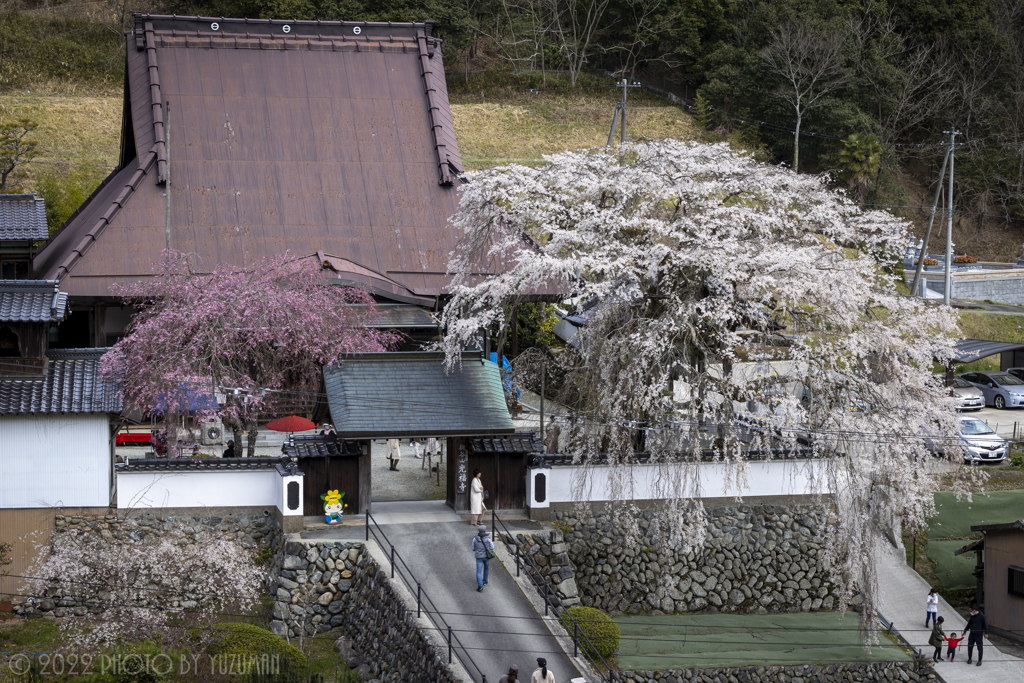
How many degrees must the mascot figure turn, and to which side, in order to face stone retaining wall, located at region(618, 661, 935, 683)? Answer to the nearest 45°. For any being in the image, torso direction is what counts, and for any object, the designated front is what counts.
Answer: approximately 90° to its left

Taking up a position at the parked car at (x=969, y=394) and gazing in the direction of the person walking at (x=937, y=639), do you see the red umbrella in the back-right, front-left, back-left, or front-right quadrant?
front-right

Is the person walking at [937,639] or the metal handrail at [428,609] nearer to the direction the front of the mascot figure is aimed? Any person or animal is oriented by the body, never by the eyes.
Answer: the metal handrail

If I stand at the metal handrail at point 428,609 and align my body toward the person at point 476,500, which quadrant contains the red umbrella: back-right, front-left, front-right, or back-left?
front-left

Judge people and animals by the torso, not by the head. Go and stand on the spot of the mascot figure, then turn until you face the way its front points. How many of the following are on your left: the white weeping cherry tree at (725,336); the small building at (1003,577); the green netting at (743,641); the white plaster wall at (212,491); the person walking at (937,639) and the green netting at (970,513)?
5

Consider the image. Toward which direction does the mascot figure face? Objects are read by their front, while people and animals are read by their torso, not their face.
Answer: toward the camera

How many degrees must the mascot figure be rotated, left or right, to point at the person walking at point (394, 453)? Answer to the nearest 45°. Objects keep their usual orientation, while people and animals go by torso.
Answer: approximately 180°

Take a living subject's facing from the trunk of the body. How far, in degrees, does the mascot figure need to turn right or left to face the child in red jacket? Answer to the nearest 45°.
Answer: approximately 90° to its left

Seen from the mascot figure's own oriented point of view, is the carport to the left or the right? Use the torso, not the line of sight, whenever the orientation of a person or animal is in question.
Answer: on its left

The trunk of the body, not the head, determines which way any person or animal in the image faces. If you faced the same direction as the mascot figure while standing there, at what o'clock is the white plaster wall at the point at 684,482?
The white plaster wall is roughly at 9 o'clock from the mascot figure.

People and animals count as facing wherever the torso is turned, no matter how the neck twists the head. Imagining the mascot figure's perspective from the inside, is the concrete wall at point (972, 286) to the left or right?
on its left

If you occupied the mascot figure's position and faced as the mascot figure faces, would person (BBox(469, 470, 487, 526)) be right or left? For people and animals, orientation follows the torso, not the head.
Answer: on its left

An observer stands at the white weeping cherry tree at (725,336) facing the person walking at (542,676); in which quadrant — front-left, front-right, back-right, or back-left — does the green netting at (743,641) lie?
front-left

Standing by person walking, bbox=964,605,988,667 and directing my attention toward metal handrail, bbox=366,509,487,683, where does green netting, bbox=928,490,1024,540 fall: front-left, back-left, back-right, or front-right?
back-right

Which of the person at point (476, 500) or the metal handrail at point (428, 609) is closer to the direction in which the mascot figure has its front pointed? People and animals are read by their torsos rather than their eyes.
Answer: the metal handrail

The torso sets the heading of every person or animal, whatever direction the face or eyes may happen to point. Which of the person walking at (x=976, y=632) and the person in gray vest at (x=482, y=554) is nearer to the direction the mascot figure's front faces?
the person in gray vest

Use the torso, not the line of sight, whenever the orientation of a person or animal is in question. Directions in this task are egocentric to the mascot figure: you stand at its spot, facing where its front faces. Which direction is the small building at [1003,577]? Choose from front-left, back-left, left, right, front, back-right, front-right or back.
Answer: left
